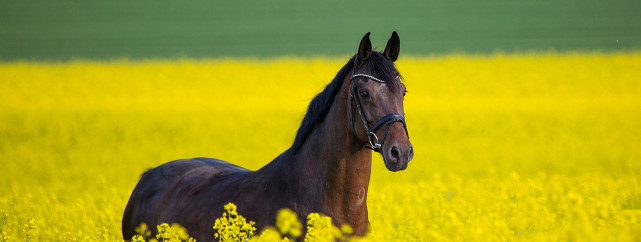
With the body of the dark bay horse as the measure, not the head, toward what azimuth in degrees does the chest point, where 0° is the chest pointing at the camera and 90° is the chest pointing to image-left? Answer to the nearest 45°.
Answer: approximately 315°
